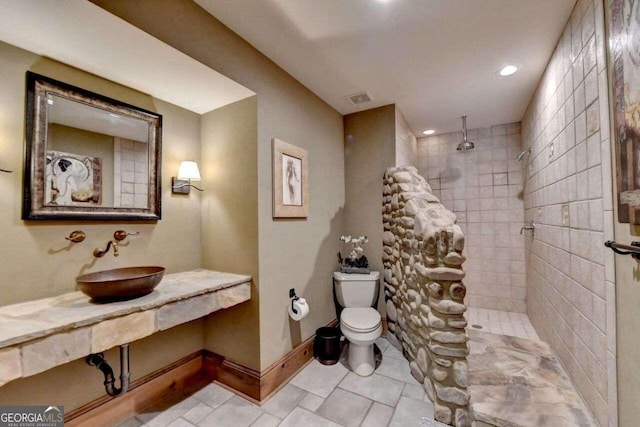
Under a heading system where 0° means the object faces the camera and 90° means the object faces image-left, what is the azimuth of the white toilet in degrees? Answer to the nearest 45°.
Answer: approximately 0°

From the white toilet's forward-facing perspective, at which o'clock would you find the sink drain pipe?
The sink drain pipe is roughly at 2 o'clock from the white toilet.

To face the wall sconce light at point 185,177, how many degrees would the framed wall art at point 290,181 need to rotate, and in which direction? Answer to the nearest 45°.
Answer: approximately 135° to its right

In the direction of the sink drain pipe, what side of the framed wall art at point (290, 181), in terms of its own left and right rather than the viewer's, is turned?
right

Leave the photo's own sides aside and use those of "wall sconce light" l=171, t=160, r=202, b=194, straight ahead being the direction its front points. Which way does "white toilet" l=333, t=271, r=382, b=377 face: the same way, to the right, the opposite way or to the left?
to the right
